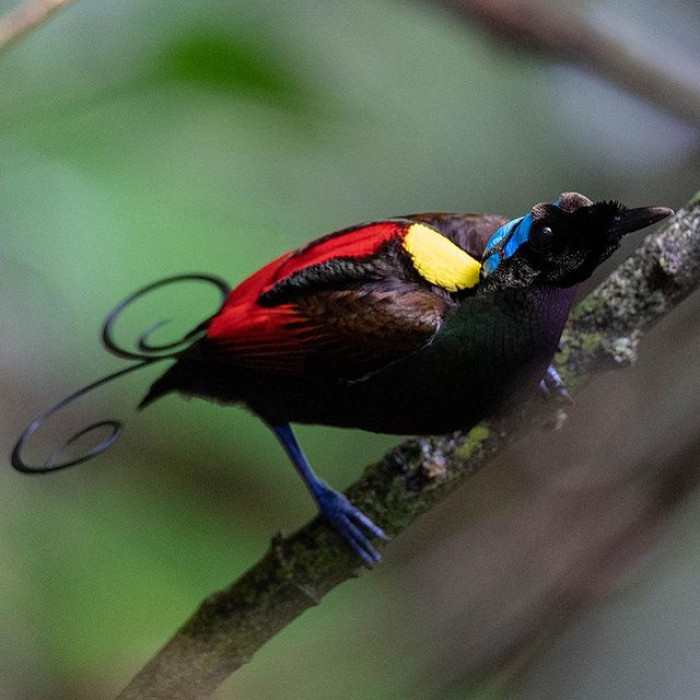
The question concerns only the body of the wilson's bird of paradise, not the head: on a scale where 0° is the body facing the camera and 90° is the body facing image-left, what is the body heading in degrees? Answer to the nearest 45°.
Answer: approximately 270°
